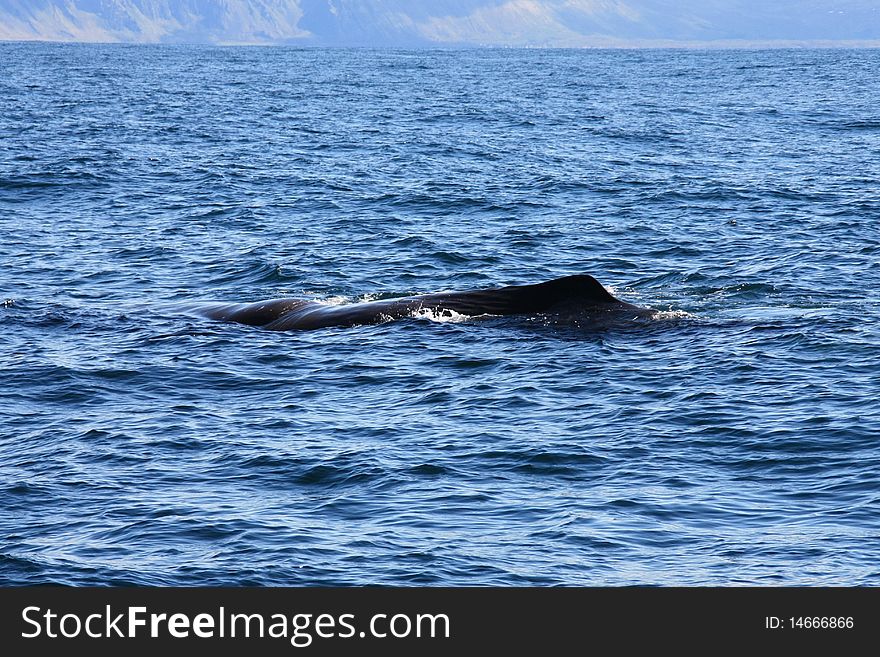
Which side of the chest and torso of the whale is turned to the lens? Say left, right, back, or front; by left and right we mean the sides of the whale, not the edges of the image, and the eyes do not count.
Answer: left
